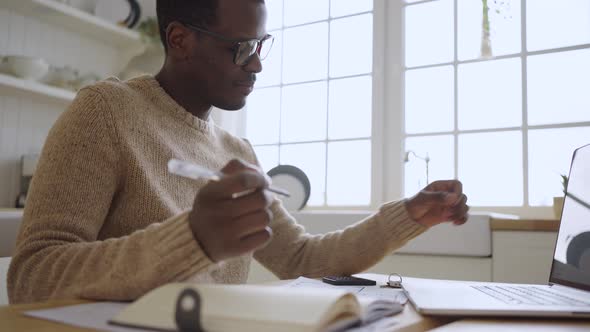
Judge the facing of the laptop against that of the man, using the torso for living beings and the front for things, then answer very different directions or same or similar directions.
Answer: very different directions

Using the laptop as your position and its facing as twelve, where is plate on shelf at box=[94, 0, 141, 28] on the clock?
The plate on shelf is roughly at 1 o'clock from the laptop.

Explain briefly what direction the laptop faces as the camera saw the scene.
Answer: facing to the left of the viewer

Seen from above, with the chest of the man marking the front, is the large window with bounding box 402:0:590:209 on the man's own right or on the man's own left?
on the man's own left

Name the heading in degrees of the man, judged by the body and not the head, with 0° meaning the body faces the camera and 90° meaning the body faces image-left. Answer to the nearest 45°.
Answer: approximately 315°

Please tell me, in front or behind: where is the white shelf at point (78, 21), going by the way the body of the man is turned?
behind

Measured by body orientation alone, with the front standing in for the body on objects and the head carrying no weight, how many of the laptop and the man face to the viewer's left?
1
